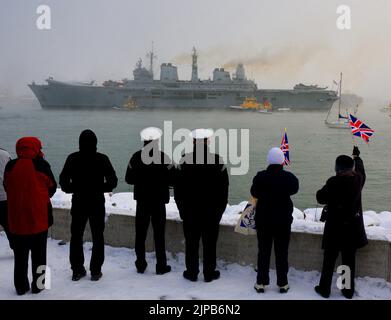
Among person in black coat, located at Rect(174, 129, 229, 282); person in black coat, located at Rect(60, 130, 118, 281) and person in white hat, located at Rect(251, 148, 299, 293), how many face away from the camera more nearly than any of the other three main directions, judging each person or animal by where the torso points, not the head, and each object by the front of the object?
3

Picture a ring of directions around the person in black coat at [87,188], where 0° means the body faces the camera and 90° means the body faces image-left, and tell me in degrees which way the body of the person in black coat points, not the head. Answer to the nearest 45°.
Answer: approximately 180°

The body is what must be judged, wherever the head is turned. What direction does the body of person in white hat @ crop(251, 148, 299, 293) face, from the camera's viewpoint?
away from the camera

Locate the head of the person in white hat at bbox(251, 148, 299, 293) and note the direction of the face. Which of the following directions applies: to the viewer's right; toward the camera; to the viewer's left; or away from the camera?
away from the camera

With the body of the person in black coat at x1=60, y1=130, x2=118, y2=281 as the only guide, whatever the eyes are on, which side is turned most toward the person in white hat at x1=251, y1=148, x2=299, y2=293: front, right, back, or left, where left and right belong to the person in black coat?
right

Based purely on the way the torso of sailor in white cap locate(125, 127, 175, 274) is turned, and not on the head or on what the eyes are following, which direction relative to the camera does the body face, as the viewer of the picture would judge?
away from the camera

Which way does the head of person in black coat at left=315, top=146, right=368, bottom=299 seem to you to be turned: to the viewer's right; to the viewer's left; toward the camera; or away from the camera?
away from the camera

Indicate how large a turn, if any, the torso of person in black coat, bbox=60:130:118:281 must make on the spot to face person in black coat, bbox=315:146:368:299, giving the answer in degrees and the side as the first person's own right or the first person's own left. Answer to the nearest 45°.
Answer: approximately 90° to the first person's own right

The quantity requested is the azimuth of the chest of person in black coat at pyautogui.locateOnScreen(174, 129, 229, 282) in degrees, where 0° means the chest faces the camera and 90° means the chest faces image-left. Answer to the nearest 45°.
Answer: approximately 180°

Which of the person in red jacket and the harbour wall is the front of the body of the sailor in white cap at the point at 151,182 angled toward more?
the harbour wall

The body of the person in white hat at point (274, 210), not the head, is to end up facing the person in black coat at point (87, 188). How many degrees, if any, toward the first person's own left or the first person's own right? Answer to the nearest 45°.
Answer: approximately 90° to the first person's own left

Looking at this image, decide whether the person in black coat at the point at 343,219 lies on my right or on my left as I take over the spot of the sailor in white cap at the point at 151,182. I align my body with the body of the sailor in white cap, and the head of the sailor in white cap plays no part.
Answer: on my right

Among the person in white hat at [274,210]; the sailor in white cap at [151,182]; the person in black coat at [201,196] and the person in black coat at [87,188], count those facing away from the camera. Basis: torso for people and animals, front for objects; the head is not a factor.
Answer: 4

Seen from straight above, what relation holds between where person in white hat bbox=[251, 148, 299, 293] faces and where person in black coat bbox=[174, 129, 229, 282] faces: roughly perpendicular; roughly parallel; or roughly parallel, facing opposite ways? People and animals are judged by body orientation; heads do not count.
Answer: roughly parallel
